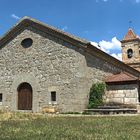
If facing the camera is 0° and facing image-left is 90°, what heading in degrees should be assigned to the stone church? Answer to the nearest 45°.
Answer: approximately 0°
